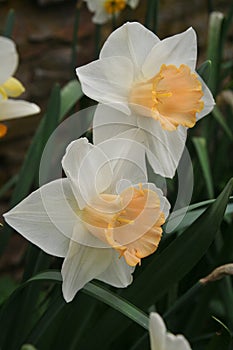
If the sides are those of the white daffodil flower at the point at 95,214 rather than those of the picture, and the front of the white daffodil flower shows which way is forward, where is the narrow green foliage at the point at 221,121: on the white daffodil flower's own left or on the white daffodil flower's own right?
on the white daffodil flower's own left

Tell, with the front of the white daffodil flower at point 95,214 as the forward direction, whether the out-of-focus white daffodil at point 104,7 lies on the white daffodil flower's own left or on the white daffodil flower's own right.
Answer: on the white daffodil flower's own left

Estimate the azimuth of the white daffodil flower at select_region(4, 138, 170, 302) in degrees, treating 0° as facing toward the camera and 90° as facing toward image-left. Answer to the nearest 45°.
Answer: approximately 315°
